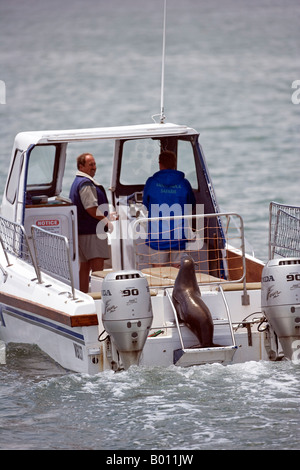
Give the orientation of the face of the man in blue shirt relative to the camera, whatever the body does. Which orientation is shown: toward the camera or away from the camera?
away from the camera

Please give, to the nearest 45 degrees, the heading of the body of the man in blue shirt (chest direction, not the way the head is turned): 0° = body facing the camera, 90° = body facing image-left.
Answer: approximately 180°

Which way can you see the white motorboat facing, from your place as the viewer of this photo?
facing away from the viewer and to the left of the viewer

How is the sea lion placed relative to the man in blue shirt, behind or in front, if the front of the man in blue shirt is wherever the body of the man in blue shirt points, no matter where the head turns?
behind
